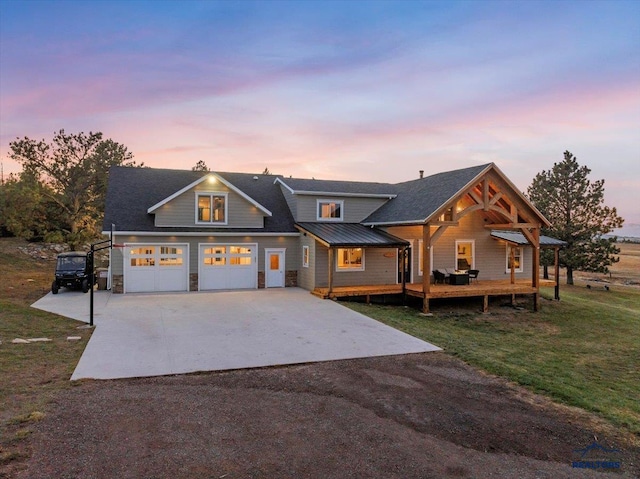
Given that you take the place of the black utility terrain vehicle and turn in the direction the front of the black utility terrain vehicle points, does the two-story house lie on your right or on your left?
on your left

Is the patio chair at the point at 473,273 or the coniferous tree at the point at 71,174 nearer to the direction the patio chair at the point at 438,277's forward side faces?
the patio chair

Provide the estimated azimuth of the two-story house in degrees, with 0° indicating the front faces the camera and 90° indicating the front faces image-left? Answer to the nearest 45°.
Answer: approximately 0°

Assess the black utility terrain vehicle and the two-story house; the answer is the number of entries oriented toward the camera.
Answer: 2

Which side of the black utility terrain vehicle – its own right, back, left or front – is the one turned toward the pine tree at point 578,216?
left

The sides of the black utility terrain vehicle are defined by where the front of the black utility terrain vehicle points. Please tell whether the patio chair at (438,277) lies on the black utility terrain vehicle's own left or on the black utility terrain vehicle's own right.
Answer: on the black utility terrain vehicle's own left

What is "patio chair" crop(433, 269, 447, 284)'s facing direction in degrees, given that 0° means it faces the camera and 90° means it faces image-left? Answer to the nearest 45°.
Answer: approximately 315°

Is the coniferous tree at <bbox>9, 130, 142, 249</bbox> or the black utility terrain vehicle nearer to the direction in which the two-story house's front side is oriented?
the black utility terrain vehicle

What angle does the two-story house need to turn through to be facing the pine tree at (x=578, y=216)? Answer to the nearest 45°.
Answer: approximately 135° to its left

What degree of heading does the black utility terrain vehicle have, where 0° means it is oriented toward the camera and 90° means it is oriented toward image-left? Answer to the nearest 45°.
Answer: approximately 0°

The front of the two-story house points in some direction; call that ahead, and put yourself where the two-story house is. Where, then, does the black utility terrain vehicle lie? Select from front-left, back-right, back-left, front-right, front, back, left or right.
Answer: right

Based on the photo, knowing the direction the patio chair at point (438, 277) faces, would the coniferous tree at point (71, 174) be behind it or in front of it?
behind
